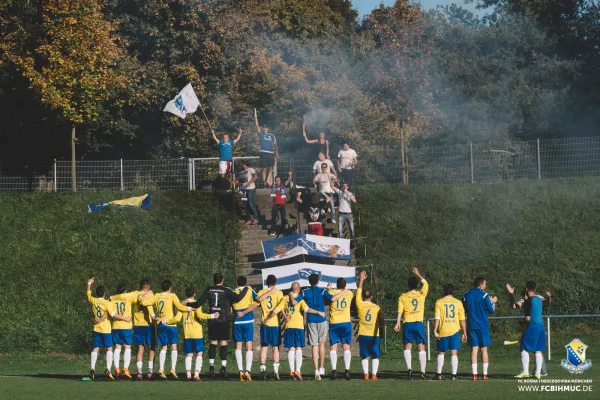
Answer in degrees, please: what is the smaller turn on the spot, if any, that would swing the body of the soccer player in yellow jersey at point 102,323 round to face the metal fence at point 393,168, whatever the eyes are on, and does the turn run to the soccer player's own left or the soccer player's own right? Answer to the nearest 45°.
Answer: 0° — they already face it

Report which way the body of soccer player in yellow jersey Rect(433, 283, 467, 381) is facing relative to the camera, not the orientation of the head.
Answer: away from the camera

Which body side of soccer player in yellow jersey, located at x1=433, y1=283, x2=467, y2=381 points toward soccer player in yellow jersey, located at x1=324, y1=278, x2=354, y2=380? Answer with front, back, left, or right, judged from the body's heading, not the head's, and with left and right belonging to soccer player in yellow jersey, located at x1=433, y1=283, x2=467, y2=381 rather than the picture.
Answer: left

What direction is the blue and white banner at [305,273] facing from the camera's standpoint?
toward the camera

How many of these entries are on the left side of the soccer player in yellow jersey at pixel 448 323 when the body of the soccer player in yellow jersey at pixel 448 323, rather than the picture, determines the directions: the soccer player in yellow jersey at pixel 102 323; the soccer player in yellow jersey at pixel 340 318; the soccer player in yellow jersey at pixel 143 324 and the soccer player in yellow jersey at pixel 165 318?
4

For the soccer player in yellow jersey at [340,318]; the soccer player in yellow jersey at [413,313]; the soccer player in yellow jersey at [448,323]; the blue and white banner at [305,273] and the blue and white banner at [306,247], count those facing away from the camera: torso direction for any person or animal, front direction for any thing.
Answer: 3

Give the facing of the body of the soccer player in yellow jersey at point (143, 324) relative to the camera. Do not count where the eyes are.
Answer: away from the camera

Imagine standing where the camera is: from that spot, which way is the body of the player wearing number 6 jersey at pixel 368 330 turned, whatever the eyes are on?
away from the camera

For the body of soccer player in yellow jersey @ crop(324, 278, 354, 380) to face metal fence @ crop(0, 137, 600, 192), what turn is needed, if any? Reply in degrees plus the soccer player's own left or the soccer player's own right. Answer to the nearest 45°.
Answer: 0° — they already face it

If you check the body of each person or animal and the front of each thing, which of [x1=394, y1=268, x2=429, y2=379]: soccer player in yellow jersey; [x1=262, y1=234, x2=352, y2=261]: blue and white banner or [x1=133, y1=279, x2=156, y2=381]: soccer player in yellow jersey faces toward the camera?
the blue and white banner

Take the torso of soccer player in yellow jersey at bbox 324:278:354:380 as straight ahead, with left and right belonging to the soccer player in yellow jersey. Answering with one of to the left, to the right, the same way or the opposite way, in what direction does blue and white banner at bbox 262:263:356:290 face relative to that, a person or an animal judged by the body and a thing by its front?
the opposite way

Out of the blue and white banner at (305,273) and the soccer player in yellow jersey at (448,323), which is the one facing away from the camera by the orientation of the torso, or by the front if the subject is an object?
the soccer player in yellow jersey

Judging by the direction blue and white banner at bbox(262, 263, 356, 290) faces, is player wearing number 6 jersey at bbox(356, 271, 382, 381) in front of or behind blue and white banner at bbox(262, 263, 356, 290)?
in front

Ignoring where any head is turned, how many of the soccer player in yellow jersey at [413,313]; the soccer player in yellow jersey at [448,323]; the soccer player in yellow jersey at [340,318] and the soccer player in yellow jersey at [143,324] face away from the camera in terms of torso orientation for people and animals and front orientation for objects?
4

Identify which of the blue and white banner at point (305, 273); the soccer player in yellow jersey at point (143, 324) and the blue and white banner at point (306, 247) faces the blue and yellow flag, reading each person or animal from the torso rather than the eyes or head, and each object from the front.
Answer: the soccer player in yellow jersey

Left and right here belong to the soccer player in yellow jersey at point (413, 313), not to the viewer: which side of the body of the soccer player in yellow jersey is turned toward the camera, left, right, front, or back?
back

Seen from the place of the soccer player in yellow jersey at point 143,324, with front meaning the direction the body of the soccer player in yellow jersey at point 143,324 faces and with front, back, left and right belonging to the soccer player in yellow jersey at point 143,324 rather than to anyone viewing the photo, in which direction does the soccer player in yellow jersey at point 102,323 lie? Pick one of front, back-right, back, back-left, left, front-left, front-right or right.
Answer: left

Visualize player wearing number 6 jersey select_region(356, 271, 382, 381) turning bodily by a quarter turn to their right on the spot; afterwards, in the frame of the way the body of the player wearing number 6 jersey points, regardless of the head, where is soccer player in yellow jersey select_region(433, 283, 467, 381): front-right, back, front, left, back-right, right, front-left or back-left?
front

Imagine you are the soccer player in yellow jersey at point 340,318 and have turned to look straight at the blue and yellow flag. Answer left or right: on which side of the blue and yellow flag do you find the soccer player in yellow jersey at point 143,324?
left

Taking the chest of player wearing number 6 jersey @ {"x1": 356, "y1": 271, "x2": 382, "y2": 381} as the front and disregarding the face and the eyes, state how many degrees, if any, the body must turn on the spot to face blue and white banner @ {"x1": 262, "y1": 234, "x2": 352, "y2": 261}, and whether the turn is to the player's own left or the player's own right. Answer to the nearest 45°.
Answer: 0° — they already face it
